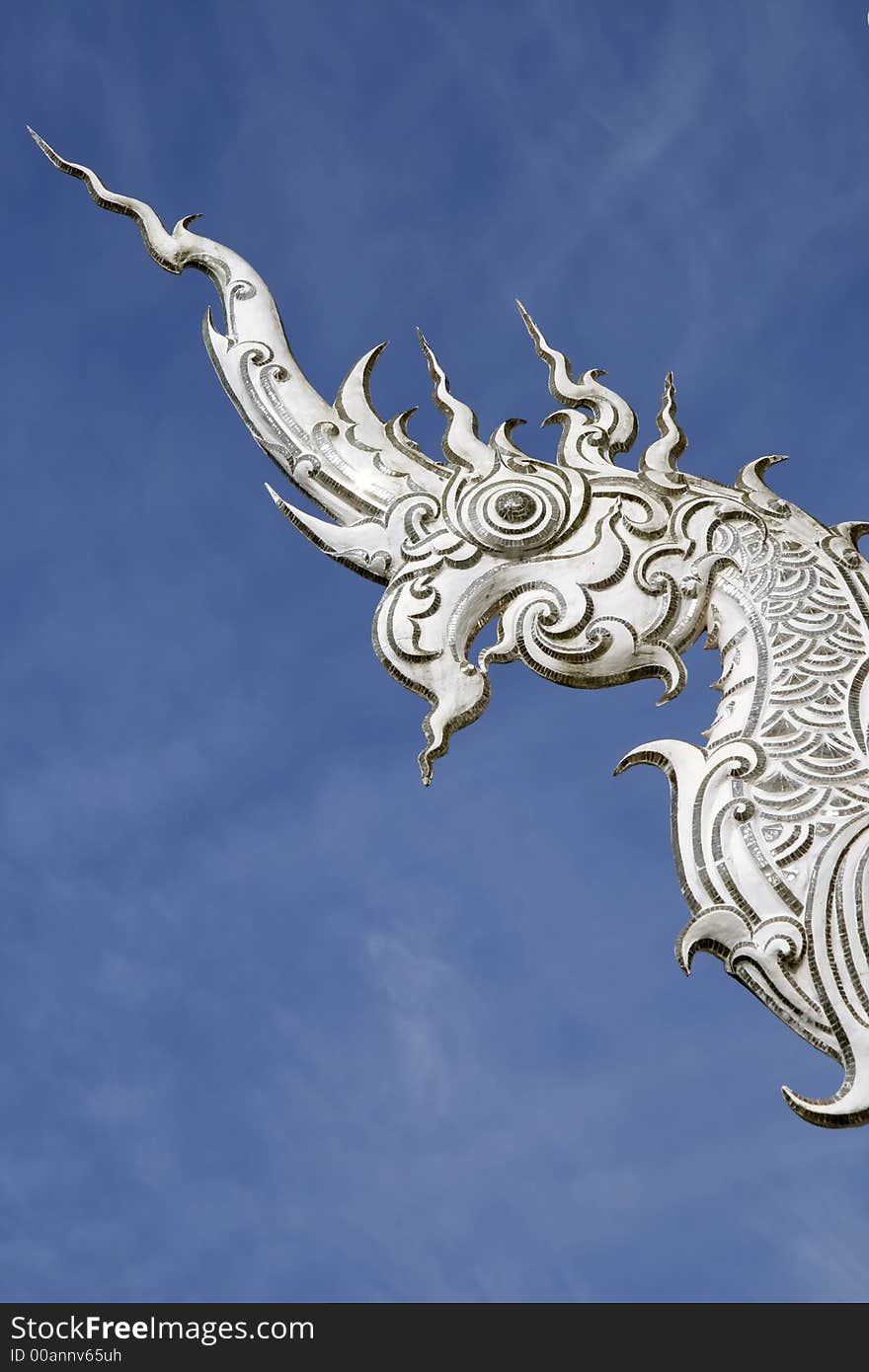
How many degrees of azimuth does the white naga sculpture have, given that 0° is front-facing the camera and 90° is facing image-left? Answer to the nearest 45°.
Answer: approximately 90°
